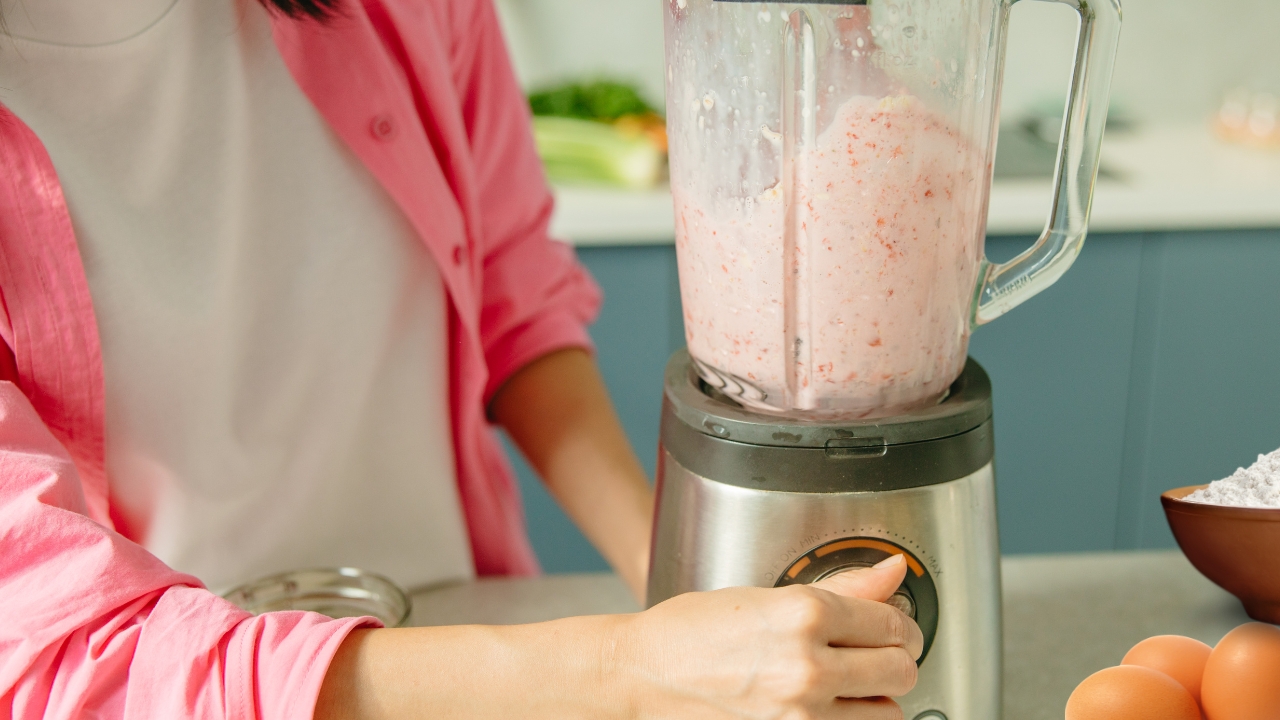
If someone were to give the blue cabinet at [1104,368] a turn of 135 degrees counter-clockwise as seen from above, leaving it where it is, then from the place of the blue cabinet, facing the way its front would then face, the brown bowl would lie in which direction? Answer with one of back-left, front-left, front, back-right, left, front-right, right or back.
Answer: back-right

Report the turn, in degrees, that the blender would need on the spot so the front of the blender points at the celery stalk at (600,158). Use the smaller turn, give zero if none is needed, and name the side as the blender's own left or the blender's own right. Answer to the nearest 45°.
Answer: approximately 180°

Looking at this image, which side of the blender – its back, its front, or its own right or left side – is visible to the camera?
front

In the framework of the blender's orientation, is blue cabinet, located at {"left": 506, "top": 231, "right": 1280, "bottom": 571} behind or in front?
behind

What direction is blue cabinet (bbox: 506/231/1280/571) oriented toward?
toward the camera

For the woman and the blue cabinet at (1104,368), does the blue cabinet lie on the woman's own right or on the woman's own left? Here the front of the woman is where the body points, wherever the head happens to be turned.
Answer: on the woman's own left

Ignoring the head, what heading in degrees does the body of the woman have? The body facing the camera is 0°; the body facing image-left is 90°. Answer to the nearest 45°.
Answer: approximately 315°

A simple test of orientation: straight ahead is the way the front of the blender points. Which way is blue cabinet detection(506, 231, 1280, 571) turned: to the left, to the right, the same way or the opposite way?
the same way

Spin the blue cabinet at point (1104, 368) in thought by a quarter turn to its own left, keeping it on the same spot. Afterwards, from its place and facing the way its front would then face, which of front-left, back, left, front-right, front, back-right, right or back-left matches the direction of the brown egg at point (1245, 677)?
right

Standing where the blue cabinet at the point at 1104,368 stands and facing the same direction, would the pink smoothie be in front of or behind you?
in front

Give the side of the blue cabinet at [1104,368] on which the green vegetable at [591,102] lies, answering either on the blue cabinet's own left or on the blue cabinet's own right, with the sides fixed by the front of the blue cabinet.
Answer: on the blue cabinet's own right

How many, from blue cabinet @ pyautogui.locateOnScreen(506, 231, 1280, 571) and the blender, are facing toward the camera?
2

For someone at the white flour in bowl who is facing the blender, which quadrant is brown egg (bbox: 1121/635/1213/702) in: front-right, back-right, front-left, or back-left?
front-left
